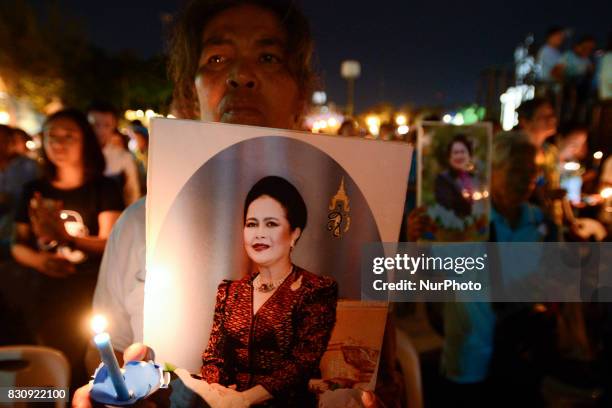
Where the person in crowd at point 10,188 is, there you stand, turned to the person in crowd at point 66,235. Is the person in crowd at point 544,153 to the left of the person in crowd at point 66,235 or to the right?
left

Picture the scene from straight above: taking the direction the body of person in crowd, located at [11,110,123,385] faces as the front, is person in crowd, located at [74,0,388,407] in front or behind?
in front

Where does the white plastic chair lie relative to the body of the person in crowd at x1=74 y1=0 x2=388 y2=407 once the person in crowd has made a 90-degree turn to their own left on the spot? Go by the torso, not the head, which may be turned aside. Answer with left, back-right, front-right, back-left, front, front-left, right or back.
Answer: back-left

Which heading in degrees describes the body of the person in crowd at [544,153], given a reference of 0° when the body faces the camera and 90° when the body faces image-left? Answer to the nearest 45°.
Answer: approximately 315°

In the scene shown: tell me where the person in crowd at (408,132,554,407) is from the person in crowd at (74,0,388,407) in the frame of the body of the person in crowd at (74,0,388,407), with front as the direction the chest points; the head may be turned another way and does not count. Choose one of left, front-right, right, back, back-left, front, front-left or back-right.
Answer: back-left

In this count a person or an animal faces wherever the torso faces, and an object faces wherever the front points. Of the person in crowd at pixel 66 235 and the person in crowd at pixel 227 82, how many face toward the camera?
2

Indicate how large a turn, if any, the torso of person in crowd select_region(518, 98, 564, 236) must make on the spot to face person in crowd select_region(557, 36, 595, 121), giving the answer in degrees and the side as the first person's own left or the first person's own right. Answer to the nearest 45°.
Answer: approximately 135° to the first person's own left

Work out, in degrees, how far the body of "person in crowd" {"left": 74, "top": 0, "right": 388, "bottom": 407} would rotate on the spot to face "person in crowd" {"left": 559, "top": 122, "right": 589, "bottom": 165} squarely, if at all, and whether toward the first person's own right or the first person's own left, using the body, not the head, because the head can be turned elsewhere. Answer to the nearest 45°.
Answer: approximately 135° to the first person's own left
